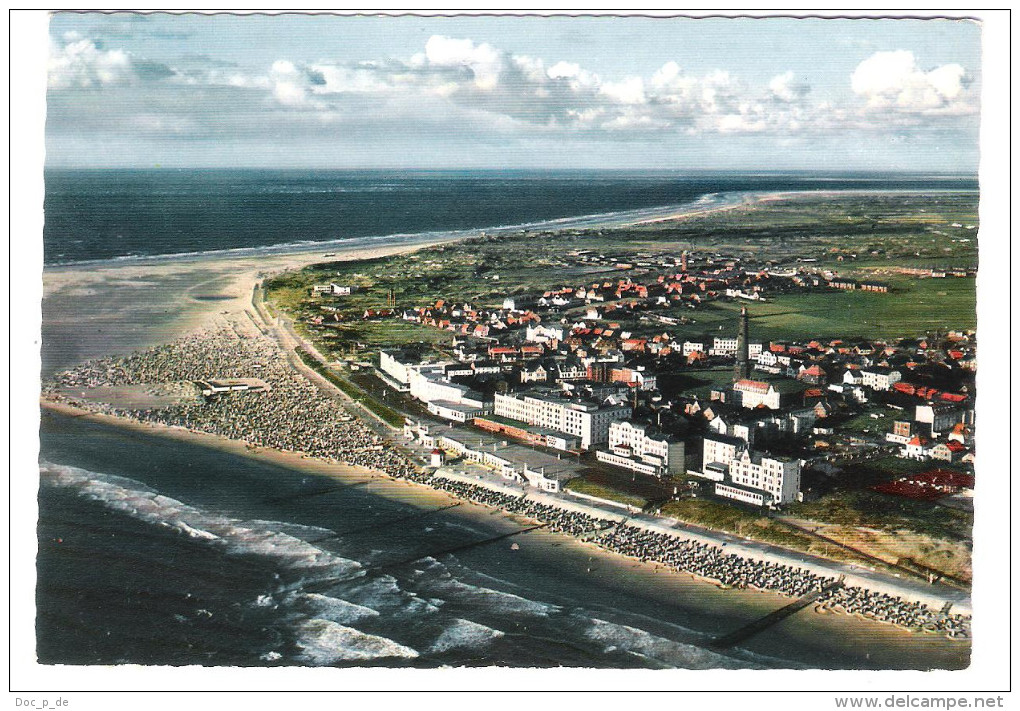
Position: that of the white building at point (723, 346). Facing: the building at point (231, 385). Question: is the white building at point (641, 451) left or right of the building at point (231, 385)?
left

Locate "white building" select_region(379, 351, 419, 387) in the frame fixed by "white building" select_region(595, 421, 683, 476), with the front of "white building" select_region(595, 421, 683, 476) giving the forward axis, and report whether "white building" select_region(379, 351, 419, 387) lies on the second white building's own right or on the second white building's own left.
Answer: on the second white building's own right

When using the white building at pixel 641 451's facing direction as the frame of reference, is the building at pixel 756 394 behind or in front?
behind

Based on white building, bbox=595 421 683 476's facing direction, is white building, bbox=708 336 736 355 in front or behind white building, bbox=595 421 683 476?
behind

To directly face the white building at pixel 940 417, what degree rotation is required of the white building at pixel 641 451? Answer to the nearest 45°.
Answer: approximately 135° to its left

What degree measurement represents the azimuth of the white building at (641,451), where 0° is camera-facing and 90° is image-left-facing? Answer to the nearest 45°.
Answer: approximately 45°

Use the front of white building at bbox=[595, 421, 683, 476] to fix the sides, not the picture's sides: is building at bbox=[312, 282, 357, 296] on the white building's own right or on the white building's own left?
on the white building's own right

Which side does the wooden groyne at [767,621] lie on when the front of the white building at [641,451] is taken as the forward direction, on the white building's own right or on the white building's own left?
on the white building's own left
